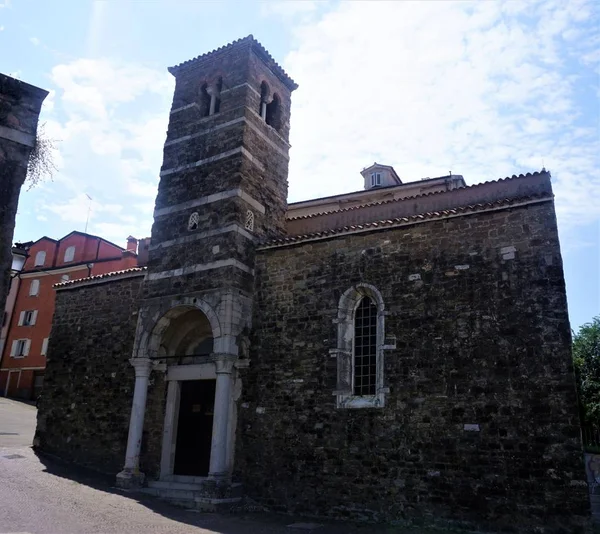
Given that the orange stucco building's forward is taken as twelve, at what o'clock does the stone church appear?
The stone church is roughly at 10 o'clock from the orange stucco building.

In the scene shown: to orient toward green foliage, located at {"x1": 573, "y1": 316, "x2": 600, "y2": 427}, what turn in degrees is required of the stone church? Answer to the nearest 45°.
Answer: approximately 180°

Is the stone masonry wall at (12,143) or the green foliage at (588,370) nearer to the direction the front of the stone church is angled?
the stone masonry wall

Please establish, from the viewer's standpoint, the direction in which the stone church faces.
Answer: facing the viewer and to the left of the viewer

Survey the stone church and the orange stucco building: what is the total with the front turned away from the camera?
0

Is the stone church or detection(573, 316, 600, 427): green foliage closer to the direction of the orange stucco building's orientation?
the stone church

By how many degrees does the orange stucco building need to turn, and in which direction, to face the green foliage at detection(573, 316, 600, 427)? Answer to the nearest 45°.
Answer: approximately 90° to its left

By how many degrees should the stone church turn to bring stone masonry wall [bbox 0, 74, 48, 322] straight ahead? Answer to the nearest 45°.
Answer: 0° — it already faces it

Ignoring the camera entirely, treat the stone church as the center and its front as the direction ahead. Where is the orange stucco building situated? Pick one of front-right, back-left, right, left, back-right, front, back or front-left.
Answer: right

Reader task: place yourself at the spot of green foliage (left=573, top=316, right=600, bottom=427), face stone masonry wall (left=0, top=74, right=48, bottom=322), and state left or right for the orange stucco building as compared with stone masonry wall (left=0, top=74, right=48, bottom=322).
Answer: right
